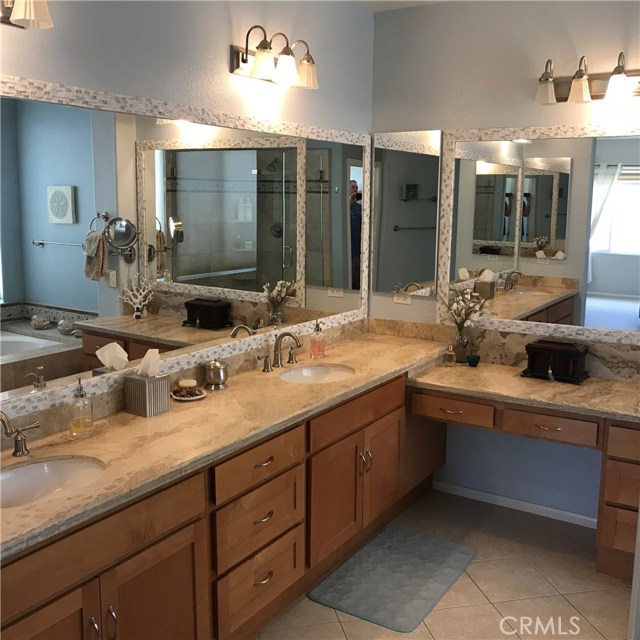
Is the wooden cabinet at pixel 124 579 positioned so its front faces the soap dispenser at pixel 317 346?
no

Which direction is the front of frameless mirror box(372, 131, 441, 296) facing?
toward the camera

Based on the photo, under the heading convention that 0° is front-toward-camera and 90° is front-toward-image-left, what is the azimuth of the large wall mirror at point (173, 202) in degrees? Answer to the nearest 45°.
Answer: approximately 315°

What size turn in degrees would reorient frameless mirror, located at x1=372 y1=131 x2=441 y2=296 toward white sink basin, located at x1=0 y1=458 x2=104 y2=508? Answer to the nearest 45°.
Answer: approximately 45° to its right

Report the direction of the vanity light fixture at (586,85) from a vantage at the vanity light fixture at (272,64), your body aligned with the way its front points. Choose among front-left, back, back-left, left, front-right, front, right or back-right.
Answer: front-left

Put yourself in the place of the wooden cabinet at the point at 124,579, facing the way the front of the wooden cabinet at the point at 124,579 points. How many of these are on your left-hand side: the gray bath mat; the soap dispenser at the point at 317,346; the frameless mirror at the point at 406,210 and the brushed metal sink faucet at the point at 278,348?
4

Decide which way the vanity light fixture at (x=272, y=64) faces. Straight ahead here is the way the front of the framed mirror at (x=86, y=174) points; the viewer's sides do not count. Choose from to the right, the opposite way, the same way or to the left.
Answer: the same way

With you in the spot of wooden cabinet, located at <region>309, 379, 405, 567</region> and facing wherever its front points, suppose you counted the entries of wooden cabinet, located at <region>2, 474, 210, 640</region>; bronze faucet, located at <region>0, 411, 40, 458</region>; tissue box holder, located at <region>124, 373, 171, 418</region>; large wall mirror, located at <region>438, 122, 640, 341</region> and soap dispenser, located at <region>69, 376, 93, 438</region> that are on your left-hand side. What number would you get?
1

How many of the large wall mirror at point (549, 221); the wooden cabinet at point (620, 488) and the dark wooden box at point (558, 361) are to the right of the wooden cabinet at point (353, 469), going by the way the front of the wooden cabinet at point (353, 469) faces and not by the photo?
0

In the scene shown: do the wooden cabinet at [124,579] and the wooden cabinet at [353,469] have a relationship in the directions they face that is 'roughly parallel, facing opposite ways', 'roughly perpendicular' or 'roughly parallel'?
roughly parallel

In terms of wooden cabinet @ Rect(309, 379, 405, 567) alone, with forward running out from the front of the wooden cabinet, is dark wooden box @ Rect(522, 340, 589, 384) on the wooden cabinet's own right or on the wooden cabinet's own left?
on the wooden cabinet's own left

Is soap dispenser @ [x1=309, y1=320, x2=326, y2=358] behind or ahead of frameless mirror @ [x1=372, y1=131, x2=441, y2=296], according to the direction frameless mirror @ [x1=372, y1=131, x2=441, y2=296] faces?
ahead

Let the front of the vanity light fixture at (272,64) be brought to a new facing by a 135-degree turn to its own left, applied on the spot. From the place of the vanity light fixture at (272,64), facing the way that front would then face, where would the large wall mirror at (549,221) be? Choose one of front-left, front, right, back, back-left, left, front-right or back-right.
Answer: right

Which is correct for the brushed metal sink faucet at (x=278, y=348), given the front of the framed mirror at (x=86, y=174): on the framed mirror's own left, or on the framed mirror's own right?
on the framed mirror's own left

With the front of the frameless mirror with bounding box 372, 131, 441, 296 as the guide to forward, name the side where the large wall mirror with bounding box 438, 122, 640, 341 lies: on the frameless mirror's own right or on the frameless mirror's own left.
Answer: on the frameless mirror's own left

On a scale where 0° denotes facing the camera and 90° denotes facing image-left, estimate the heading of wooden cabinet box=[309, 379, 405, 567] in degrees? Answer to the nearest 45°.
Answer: approximately 315°
